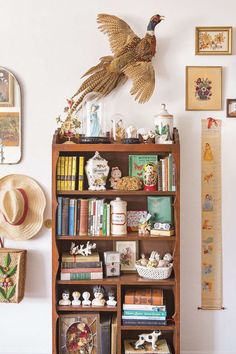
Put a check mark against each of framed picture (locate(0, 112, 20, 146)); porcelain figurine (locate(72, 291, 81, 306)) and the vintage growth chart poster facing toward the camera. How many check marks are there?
3

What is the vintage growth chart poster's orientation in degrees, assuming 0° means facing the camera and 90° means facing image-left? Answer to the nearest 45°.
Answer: approximately 0°

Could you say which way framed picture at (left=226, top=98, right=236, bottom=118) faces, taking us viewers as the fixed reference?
facing the viewer

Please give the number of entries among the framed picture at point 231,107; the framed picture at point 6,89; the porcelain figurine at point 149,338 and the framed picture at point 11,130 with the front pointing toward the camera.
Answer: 3

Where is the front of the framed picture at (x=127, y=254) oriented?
toward the camera

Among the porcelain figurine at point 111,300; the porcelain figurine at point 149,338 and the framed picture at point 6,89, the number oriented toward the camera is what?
2

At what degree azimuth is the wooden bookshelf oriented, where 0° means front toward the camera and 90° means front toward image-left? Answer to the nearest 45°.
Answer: approximately 0°

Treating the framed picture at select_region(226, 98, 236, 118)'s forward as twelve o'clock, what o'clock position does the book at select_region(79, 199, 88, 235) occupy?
The book is roughly at 2 o'clock from the framed picture.

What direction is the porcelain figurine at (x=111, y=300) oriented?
toward the camera
